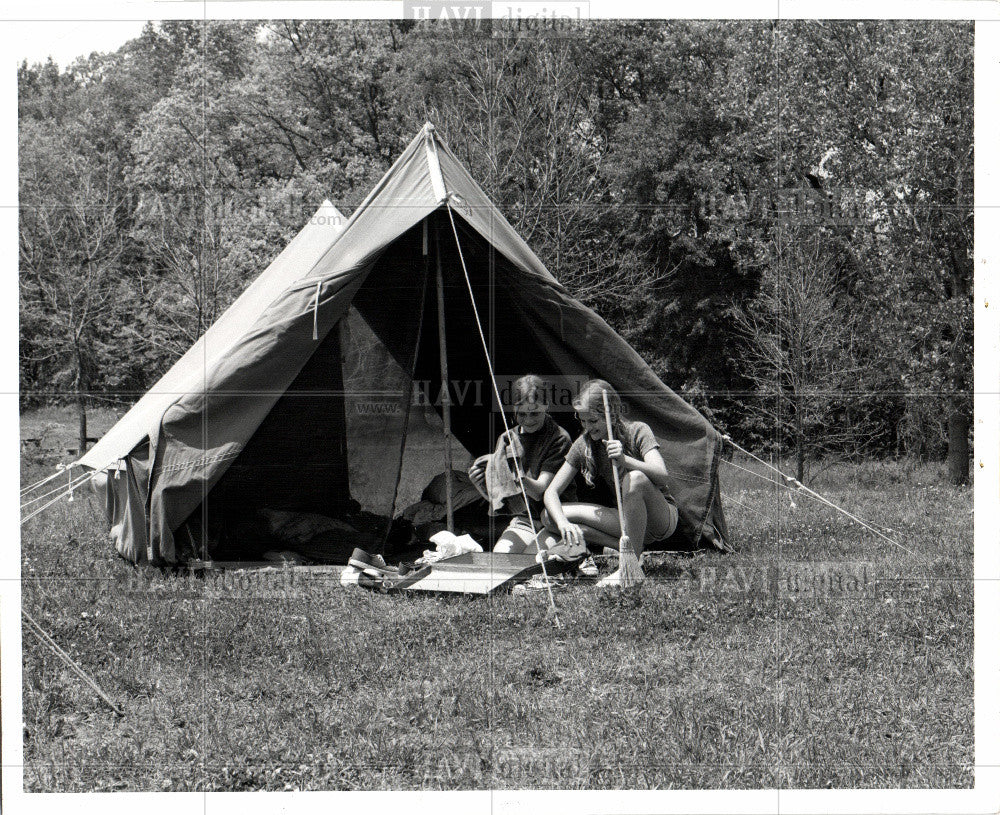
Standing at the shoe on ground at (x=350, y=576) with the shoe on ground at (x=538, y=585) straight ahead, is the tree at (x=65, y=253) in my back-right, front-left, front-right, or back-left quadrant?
back-left

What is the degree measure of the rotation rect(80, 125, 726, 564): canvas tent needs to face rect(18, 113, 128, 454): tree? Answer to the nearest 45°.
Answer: approximately 135° to its right

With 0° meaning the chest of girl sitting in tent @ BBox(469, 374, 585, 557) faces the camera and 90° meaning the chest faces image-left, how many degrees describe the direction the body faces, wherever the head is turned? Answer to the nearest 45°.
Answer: approximately 0°

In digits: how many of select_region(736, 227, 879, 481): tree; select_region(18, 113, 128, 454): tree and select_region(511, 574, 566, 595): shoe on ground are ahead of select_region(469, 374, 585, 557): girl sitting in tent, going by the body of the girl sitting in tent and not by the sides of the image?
1

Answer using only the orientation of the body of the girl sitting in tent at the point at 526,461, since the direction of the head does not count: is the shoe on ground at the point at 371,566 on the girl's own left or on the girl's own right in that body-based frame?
on the girl's own right

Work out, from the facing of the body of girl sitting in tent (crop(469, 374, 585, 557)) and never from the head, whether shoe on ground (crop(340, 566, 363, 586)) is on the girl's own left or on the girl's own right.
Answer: on the girl's own right

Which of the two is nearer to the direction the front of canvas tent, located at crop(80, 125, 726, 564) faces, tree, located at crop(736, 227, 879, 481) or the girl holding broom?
the girl holding broom

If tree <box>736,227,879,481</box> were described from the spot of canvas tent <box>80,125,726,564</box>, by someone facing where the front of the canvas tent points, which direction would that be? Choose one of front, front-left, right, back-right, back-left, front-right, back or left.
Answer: back-left

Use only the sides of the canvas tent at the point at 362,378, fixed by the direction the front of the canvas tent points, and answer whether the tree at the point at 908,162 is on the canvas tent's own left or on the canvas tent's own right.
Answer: on the canvas tent's own left
